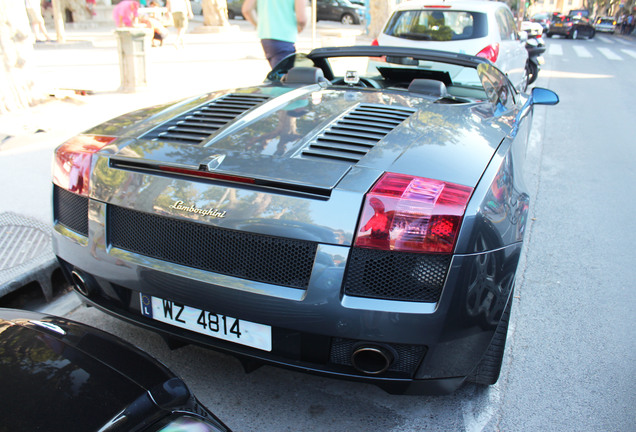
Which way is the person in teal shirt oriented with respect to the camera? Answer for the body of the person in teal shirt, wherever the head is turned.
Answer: away from the camera

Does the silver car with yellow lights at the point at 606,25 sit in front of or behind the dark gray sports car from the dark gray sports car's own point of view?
in front

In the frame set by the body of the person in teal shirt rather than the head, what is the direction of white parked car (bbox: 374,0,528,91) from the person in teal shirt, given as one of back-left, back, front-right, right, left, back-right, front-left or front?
front-right

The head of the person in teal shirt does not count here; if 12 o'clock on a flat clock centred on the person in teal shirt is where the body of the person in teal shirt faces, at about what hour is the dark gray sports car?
The dark gray sports car is roughly at 6 o'clock from the person in teal shirt.

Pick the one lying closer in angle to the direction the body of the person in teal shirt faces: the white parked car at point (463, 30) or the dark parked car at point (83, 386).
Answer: the white parked car

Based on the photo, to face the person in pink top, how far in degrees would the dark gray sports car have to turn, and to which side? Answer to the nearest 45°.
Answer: approximately 45° to its left

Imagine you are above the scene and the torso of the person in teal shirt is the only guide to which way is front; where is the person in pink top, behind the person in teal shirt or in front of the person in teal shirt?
in front

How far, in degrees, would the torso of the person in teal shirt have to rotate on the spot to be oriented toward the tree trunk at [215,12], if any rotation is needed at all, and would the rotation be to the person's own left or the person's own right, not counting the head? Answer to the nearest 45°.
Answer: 0° — they already face it

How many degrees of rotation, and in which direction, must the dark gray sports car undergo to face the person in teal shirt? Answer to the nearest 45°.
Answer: approximately 45° to its left

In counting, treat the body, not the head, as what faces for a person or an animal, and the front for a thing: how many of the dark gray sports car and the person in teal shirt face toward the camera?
0

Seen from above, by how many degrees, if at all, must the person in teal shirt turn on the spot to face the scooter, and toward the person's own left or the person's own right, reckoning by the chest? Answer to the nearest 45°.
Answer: approximately 45° to the person's own right

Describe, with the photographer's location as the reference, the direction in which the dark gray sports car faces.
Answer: facing away from the viewer and to the right of the viewer

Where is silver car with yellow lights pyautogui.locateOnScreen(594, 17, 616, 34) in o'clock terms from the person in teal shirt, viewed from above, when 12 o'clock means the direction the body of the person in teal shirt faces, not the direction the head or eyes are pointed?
The silver car with yellow lights is roughly at 1 o'clock from the person in teal shirt.

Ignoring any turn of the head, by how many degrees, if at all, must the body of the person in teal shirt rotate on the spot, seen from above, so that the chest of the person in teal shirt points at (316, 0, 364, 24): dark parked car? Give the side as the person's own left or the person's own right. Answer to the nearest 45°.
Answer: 0° — they already face it

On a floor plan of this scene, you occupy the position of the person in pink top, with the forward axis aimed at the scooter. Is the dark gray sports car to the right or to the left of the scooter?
right
